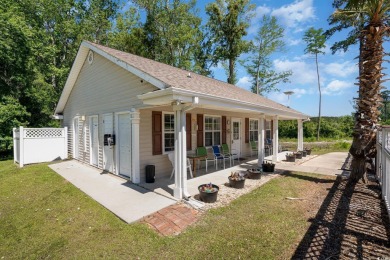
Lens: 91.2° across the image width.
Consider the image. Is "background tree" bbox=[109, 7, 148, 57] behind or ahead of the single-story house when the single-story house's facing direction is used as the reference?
behind

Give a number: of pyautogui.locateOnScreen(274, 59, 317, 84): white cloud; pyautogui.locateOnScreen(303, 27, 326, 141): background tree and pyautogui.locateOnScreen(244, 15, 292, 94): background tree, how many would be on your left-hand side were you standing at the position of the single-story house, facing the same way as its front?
3

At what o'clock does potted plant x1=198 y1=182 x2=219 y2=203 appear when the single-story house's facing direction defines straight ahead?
The potted plant is roughly at 12 o'clock from the single-story house.

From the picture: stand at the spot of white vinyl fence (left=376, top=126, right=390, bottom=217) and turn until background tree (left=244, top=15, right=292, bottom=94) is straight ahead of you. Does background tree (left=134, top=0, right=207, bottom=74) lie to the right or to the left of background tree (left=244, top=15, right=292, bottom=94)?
left

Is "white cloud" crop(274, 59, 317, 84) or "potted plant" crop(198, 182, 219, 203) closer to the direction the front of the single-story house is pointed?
the potted plant

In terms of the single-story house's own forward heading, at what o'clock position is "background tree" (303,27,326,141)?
The background tree is roughly at 9 o'clock from the single-story house.

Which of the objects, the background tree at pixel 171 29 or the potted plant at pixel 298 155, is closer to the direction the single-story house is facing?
the potted plant

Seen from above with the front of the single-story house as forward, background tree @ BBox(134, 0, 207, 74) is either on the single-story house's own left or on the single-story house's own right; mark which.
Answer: on the single-story house's own left

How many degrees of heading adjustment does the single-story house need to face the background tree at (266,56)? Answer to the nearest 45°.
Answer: approximately 90° to its left

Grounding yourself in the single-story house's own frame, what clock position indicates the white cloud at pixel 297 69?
The white cloud is roughly at 9 o'clock from the single-story house.

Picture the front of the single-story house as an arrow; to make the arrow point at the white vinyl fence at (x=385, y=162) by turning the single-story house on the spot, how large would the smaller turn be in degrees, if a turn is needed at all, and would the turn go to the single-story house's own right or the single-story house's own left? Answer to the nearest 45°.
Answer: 0° — it already faces it

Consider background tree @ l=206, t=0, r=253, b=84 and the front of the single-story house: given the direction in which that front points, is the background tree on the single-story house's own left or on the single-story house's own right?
on the single-story house's own left

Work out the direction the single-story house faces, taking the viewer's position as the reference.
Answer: facing the viewer and to the right of the viewer

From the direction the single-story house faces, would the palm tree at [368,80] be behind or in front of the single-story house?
in front
